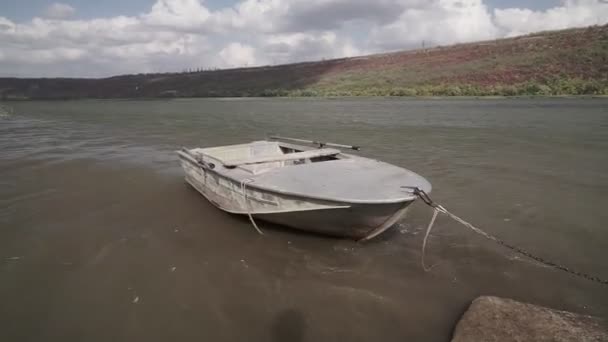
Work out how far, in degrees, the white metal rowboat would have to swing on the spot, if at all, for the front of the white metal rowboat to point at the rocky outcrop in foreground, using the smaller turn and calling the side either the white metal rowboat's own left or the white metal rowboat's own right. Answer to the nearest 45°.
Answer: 0° — it already faces it

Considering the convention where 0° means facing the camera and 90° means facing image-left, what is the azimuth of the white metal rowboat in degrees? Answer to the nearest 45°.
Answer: approximately 315°
